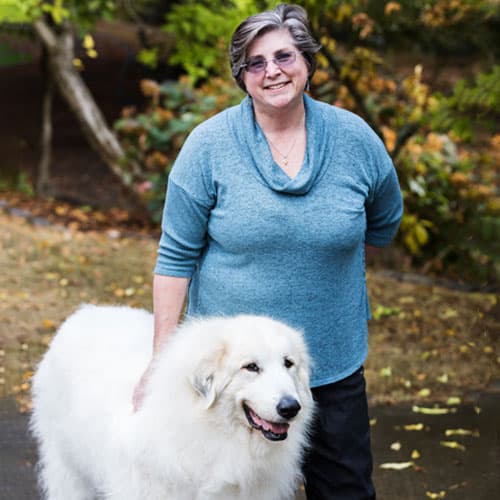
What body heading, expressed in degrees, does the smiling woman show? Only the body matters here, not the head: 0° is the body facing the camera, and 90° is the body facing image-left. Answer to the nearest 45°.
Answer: approximately 0°

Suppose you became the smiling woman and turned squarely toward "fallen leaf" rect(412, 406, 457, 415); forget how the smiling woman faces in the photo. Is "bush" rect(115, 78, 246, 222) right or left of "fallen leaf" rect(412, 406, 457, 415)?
left

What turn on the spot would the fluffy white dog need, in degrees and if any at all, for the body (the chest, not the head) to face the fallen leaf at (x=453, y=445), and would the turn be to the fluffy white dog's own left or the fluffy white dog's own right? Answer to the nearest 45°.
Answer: approximately 90° to the fluffy white dog's own left

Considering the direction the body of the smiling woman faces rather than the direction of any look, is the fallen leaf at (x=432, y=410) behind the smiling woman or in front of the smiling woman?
behind

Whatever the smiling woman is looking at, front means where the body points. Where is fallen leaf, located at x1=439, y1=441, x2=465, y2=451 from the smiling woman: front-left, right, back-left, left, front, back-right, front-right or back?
back-left

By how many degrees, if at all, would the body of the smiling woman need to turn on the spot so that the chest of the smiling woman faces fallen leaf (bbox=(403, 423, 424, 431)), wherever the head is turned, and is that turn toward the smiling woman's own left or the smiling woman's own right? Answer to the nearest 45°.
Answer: approximately 135° to the smiling woman's own left

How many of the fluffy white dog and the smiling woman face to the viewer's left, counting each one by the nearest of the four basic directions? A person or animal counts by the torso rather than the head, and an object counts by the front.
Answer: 0

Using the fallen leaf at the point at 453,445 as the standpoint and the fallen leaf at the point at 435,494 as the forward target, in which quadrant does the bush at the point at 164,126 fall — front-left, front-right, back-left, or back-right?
back-right

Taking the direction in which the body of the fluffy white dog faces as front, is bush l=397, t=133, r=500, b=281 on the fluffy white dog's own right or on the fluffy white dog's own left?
on the fluffy white dog's own left

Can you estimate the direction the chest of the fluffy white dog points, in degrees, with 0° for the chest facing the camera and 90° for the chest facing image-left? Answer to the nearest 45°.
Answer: approximately 315°
